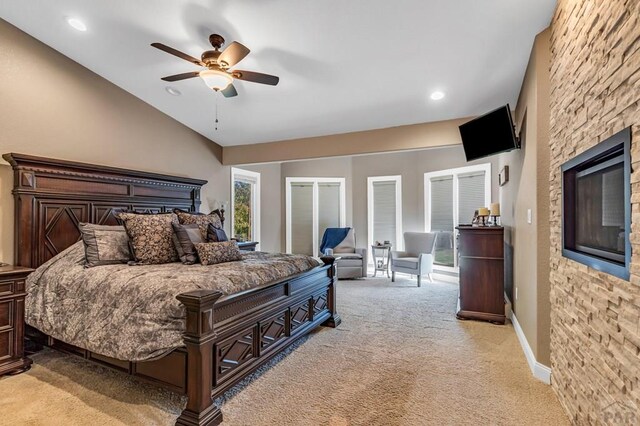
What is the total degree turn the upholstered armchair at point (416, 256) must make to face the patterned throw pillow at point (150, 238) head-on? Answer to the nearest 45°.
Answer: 0° — it already faces it

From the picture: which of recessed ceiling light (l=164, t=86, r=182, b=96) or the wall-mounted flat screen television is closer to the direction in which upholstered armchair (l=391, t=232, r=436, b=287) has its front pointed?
the recessed ceiling light

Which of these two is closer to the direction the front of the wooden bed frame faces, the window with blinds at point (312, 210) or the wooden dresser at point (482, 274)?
the wooden dresser

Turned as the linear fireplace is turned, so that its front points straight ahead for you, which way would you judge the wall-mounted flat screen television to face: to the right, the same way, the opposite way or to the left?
the same way

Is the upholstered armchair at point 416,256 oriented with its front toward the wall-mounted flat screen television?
no

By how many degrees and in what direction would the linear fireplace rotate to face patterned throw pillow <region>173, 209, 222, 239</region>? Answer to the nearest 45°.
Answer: approximately 45° to its right

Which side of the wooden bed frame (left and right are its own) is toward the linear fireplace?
front

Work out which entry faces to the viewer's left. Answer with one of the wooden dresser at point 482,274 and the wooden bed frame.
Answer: the wooden dresser

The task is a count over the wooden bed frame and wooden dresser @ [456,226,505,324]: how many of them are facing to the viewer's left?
1

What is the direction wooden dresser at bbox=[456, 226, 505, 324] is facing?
to the viewer's left

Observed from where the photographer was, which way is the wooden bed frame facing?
facing the viewer and to the right of the viewer

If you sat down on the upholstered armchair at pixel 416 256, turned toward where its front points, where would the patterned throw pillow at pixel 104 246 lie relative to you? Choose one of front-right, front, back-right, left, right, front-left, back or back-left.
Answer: front

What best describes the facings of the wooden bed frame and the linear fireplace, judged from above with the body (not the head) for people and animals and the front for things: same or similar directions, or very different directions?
very different directions

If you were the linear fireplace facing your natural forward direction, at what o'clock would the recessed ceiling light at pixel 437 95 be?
The recessed ceiling light is roughly at 3 o'clock from the linear fireplace.

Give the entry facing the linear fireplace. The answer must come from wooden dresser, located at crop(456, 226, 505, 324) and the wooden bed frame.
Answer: the wooden bed frame

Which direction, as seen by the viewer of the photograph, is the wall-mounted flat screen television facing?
facing the viewer and to the left of the viewer

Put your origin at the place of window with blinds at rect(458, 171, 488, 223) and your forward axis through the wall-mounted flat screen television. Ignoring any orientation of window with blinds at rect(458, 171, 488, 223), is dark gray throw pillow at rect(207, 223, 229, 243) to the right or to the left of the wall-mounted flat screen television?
right

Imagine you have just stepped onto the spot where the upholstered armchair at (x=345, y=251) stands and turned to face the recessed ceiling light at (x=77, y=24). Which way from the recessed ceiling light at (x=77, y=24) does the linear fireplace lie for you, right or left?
left

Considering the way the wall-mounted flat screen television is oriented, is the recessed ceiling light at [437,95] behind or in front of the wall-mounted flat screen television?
in front
